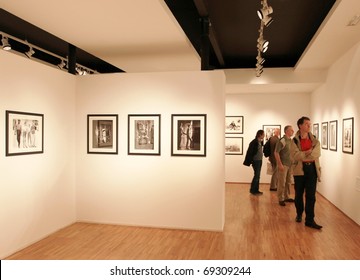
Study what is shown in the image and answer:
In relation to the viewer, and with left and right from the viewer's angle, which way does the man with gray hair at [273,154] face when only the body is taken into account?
facing to the right of the viewer

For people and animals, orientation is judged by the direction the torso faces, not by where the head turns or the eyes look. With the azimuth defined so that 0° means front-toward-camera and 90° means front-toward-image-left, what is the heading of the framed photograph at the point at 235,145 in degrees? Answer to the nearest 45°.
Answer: approximately 0°

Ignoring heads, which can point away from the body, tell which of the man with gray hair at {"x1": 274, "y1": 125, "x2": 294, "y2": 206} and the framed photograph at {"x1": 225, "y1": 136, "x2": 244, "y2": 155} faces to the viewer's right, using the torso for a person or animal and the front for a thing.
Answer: the man with gray hair

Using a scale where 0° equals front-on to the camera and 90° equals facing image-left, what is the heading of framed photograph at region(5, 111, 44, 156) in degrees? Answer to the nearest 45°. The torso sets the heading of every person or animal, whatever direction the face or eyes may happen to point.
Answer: approximately 315°

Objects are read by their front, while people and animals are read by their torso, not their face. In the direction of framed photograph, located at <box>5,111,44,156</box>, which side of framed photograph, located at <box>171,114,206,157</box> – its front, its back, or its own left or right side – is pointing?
right

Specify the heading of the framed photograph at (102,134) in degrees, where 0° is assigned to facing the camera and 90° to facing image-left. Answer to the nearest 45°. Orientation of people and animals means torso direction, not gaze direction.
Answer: approximately 0°

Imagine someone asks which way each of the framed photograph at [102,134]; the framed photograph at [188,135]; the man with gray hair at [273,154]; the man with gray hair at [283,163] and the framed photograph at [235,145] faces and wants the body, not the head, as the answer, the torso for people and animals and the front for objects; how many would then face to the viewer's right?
2

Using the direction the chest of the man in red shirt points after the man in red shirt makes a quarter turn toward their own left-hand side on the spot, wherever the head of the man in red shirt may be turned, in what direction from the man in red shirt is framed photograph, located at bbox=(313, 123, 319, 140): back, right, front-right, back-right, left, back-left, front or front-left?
front-left

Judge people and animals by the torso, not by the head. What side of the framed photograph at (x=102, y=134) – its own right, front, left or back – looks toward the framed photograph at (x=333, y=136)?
left

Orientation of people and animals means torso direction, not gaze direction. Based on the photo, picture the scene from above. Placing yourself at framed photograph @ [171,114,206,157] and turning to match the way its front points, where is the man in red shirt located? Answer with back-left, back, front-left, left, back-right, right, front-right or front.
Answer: left
